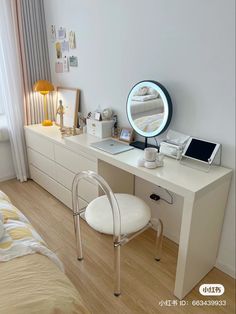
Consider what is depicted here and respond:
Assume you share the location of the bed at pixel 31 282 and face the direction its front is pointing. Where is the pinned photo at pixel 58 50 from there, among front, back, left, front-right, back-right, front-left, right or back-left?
back-left

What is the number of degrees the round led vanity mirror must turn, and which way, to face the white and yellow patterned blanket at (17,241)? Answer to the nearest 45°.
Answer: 0° — it already faces it

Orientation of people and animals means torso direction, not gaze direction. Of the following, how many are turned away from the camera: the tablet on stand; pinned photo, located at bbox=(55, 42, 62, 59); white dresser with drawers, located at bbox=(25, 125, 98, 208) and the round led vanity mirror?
0

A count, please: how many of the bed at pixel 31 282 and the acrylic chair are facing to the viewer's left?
0

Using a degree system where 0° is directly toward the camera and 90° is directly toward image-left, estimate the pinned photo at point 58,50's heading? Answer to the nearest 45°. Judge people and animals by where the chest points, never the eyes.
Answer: approximately 45°

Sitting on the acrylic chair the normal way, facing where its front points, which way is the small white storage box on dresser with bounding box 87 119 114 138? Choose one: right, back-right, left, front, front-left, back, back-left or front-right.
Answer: front-left

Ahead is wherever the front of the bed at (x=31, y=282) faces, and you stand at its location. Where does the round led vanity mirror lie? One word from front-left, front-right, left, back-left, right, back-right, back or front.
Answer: left

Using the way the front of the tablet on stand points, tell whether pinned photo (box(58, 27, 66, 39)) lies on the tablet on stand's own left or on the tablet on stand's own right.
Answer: on the tablet on stand's own right

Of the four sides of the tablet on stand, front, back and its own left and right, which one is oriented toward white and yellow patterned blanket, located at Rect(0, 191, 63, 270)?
front

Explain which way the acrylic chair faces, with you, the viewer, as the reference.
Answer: facing away from the viewer and to the right of the viewer

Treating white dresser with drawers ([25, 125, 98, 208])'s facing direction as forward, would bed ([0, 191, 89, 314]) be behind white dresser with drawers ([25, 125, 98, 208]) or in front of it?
in front

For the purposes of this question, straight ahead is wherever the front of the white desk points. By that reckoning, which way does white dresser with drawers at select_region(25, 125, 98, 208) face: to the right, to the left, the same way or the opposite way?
the same way

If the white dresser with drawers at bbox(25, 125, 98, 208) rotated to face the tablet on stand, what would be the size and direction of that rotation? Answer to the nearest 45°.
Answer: approximately 90° to its left

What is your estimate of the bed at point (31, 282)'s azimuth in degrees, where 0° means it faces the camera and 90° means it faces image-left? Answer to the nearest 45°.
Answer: approximately 315°

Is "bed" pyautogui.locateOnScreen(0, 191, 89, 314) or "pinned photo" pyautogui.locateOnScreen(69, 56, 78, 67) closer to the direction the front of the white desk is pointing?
the bed

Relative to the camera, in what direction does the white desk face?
facing the viewer and to the left of the viewer

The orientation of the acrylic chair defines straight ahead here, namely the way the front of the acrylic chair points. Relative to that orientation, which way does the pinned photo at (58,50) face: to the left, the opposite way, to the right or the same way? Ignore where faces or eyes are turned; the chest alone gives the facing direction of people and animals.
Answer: the opposite way
